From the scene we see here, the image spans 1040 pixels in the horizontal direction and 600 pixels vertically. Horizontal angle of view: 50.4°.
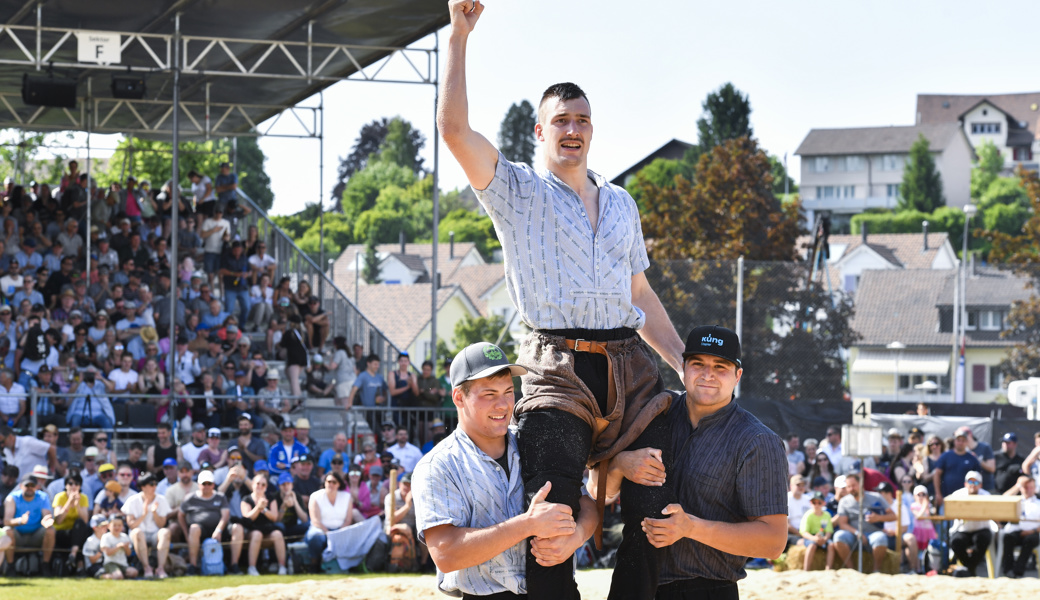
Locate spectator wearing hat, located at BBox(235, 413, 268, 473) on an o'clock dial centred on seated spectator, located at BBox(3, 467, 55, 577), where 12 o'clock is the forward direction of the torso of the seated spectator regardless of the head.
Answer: The spectator wearing hat is roughly at 8 o'clock from the seated spectator.

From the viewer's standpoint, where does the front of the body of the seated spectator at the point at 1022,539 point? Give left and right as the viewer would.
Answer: facing the viewer and to the left of the viewer

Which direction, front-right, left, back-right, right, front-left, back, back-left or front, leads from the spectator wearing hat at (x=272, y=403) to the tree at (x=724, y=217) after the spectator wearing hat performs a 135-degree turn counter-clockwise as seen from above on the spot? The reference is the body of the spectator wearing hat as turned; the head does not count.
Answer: front-right

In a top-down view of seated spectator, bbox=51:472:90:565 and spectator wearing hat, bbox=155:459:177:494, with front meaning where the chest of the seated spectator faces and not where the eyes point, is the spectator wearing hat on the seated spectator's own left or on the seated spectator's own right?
on the seated spectator's own left

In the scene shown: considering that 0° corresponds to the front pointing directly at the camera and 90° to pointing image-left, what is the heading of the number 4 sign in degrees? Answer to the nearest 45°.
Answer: approximately 0°

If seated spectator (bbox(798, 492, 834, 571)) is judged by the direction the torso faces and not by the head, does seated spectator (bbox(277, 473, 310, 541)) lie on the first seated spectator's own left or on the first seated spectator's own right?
on the first seated spectator's own right

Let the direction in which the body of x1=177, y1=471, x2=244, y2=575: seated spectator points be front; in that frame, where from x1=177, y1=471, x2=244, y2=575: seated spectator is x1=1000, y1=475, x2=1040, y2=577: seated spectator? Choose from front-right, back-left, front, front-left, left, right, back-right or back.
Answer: left

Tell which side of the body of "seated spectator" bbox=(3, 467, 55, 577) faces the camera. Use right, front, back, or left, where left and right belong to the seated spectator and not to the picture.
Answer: front

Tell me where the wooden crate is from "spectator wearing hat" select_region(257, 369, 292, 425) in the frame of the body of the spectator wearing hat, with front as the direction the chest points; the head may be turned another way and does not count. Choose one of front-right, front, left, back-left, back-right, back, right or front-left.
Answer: front

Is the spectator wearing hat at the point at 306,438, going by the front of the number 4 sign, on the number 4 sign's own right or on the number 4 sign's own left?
on the number 4 sign's own right

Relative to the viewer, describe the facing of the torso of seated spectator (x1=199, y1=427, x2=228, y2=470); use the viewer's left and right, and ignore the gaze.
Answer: facing the viewer and to the right of the viewer

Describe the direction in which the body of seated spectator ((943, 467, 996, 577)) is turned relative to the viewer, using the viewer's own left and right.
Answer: facing the viewer

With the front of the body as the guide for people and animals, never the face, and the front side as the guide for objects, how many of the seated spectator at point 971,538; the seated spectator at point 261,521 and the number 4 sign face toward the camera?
3
